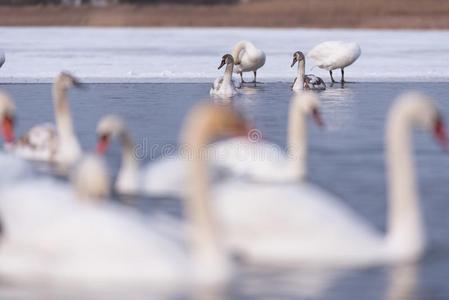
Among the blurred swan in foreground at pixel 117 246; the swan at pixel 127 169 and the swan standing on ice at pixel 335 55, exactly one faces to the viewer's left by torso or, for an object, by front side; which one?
the swan

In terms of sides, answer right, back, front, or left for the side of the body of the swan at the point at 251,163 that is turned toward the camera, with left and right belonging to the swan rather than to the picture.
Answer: right

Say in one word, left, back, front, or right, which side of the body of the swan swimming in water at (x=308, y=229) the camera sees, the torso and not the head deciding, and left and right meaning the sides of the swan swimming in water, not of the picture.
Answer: right

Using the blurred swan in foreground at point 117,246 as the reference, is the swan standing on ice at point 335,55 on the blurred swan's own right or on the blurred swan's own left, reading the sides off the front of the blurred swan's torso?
on the blurred swan's own left

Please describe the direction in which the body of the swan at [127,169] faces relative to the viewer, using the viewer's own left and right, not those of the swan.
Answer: facing to the left of the viewer

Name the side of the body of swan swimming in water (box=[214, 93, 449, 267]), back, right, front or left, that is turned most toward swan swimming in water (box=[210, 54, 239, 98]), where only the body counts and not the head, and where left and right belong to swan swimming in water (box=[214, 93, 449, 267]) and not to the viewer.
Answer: left

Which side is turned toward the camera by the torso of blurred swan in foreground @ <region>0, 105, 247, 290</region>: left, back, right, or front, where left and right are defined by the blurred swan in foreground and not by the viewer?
right

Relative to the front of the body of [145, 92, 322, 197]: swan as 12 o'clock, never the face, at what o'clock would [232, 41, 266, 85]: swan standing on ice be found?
The swan standing on ice is roughly at 9 o'clock from the swan.

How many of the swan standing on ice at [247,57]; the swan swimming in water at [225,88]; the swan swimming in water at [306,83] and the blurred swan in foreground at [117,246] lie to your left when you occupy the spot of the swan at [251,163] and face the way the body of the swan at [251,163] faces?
3
